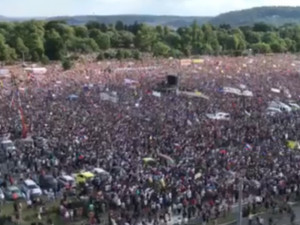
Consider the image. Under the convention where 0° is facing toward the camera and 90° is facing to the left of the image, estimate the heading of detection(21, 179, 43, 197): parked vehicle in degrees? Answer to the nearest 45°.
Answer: approximately 315°

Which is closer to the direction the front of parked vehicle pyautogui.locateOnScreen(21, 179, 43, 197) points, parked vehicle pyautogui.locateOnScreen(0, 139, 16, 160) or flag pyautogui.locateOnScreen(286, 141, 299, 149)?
the flag

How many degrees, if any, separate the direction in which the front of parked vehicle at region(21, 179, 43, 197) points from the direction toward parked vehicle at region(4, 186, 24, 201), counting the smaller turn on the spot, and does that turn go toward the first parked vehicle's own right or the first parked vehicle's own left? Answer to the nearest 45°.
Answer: approximately 135° to the first parked vehicle's own right

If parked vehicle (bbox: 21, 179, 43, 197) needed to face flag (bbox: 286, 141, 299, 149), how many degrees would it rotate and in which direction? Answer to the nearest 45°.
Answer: approximately 45° to its left
